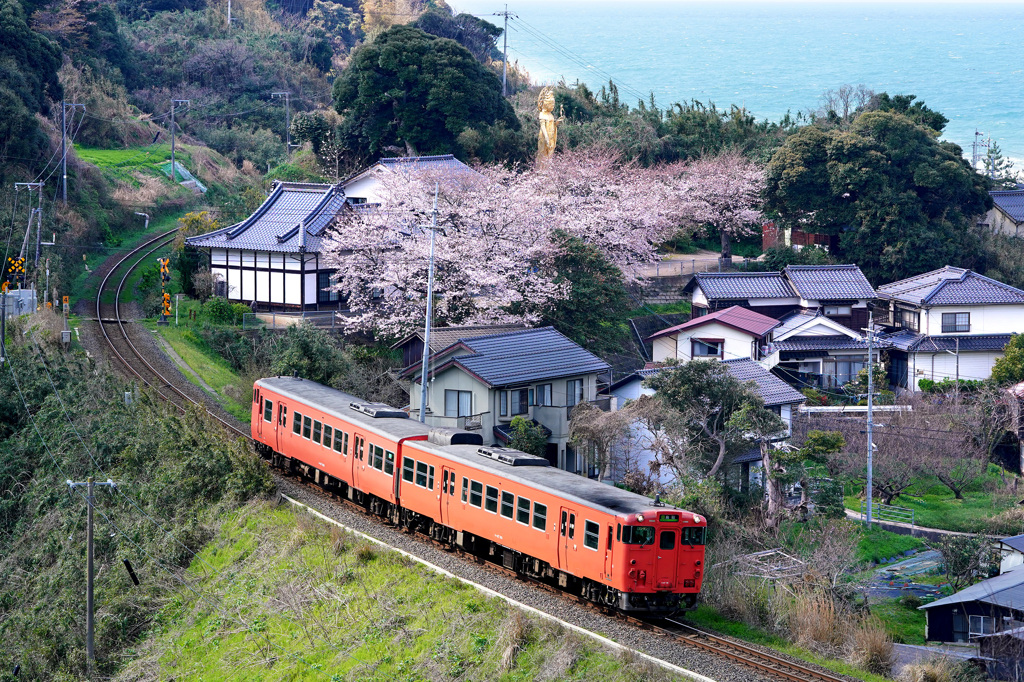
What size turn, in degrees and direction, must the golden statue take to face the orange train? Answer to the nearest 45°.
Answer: approximately 45° to its right

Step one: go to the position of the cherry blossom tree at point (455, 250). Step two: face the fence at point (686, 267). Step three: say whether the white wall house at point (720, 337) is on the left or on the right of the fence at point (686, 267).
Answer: right

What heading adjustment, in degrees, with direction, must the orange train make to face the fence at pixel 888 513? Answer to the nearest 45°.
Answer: approximately 90° to its left

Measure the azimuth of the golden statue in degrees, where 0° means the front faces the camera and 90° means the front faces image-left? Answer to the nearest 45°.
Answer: approximately 315°

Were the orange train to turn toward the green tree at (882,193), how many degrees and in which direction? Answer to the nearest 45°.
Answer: approximately 90° to its left

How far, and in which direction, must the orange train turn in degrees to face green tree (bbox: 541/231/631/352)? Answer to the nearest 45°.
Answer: approximately 135° to its left

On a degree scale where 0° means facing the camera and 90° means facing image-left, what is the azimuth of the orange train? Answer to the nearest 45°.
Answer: approximately 315°

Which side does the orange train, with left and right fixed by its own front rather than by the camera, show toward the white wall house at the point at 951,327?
left
